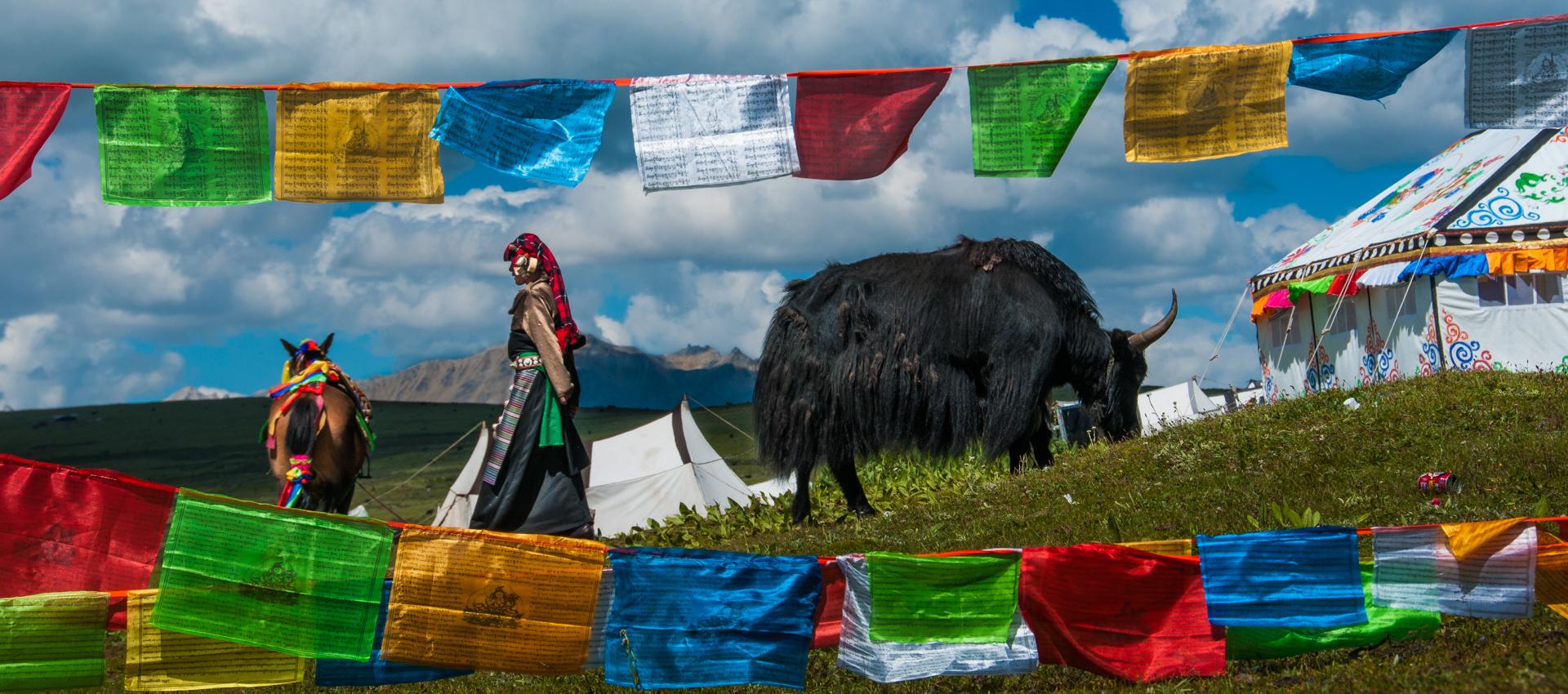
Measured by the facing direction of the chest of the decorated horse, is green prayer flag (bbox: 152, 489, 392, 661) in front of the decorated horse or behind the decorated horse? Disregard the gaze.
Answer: behind

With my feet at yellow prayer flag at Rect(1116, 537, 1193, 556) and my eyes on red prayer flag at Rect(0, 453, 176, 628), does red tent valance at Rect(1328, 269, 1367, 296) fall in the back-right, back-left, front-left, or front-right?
back-right

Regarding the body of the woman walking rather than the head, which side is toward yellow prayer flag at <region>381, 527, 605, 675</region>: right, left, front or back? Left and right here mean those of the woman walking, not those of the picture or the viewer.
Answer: left

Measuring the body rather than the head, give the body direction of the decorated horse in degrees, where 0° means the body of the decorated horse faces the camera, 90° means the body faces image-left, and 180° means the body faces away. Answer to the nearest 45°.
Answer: approximately 180°

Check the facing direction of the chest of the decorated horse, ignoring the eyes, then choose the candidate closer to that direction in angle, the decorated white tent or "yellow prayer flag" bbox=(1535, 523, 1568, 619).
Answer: the decorated white tent

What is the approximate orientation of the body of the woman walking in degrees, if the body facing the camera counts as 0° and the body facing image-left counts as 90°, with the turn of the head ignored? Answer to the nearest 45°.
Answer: approximately 90°

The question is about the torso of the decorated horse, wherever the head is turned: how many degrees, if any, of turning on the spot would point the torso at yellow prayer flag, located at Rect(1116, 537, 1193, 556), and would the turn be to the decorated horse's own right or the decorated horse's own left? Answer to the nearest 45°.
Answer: approximately 135° to the decorated horse's own right

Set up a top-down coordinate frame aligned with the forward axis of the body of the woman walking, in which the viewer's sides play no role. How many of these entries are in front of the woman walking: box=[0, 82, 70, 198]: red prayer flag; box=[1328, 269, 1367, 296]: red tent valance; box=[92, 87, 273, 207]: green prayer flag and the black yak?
2

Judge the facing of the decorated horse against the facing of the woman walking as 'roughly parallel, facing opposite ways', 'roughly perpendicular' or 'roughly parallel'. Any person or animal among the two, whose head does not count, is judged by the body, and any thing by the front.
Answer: roughly perpendicular

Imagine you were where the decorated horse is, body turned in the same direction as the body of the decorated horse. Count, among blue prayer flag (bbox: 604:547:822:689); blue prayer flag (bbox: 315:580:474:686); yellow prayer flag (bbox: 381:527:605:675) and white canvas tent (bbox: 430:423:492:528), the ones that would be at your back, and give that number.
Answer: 3
